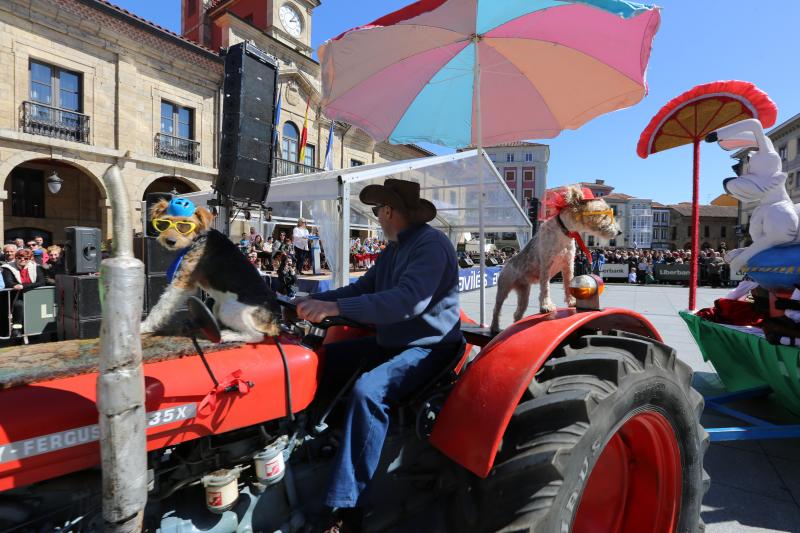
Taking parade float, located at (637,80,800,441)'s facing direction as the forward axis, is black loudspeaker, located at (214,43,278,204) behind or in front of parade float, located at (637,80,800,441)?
in front

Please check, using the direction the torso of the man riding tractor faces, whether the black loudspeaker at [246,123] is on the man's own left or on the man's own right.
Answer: on the man's own right

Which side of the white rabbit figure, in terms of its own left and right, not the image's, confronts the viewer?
left

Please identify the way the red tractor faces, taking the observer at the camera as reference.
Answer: facing the viewer and to the left of the viewer

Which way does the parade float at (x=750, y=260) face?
to the viewer's left

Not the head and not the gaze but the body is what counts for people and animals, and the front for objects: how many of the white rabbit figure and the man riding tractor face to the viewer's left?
2

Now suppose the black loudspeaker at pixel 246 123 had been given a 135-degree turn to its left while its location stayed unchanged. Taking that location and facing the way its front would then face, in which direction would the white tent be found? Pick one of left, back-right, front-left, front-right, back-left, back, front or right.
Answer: front-right

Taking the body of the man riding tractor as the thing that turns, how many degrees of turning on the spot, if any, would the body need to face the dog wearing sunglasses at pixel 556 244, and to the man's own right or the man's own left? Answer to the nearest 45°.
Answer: approximately 135° to the man's own right

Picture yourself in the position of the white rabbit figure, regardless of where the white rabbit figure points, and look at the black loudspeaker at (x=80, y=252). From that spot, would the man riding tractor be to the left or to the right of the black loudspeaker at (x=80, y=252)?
left

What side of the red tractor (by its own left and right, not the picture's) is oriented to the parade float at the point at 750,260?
back

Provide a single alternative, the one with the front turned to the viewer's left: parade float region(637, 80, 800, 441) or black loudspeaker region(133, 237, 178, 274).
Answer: the parade float

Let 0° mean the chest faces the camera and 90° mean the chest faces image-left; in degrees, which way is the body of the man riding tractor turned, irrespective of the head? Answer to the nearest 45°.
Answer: approximately 90°
